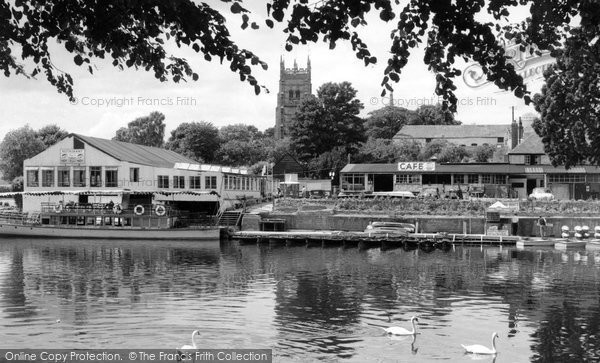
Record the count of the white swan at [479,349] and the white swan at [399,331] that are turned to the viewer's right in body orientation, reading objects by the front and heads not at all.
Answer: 2

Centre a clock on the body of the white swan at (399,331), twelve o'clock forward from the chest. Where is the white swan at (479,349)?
the white swan at (479,349) is roughly at 1 o'clock from the white swan at (399,331).

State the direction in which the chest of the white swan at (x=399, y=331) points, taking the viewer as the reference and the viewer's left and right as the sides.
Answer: facing to the right of the viewer

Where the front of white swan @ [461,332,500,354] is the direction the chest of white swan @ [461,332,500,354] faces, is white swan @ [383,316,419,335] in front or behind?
behind

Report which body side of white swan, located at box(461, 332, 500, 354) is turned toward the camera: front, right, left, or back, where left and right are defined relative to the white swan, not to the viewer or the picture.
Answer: right
